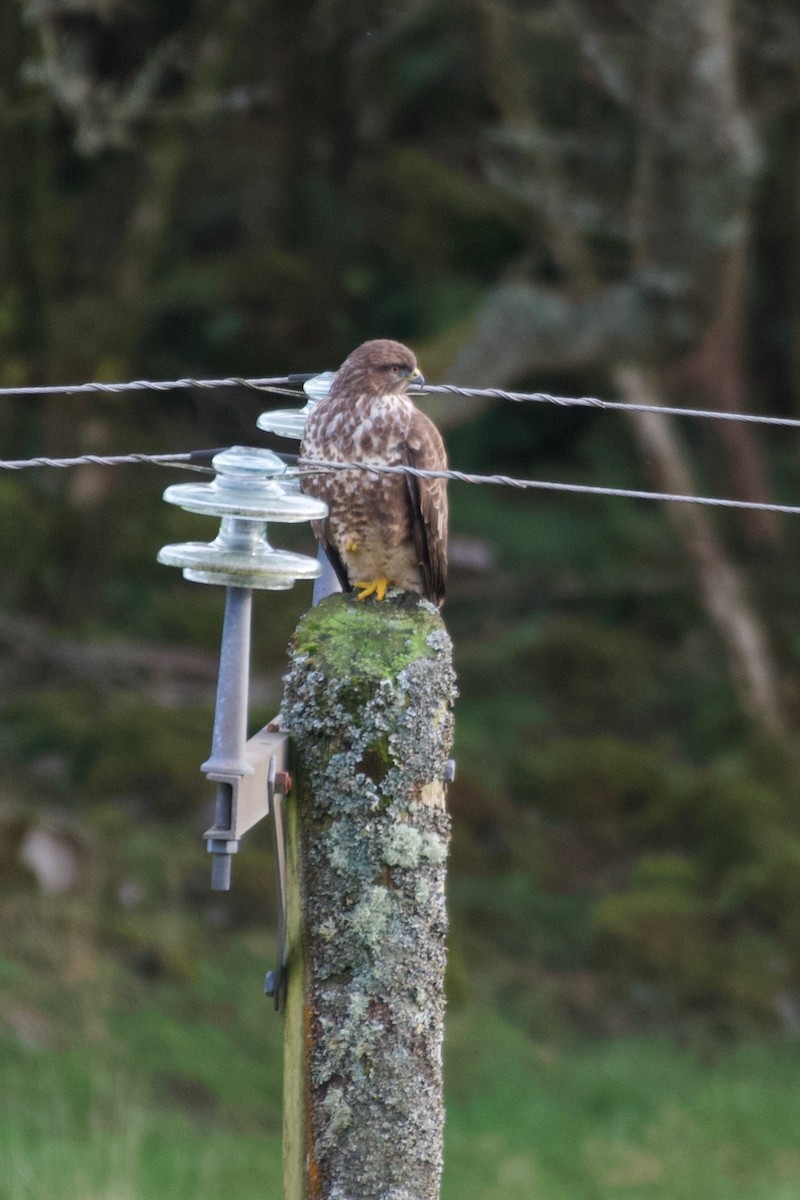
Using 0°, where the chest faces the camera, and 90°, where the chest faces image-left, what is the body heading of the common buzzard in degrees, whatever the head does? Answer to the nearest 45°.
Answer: approximately 0°
